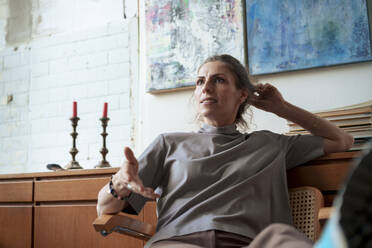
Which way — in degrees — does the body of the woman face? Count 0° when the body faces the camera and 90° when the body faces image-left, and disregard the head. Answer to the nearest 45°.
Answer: approximately 0°

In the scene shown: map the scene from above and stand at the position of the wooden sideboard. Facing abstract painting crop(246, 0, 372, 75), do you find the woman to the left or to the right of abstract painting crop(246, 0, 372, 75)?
right

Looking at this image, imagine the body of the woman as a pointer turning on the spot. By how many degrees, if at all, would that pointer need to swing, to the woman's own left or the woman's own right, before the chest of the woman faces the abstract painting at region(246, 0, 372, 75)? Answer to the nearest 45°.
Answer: approximately 135° to the woman's own left

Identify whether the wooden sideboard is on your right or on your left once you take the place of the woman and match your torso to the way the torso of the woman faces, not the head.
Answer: on your right
